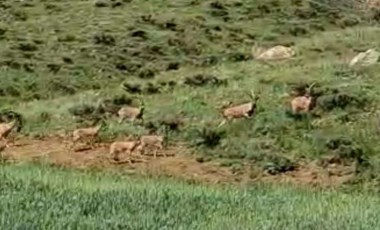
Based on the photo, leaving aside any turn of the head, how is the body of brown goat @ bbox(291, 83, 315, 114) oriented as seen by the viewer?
to the viewer's right

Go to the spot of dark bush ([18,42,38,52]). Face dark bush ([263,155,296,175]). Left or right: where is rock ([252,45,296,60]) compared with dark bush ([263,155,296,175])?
left

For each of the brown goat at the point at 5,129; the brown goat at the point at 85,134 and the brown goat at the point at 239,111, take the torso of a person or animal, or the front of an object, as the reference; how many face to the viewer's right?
3

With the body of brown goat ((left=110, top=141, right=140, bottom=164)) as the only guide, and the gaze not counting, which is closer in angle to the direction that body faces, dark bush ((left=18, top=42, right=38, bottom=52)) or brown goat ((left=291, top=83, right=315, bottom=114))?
the brown goat

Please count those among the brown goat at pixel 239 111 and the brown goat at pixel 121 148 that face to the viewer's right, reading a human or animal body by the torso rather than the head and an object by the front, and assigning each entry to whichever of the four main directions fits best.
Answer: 2

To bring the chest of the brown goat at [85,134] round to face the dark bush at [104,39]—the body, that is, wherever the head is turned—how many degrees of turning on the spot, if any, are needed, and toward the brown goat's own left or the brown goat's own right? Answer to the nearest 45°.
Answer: approximately 90° to the brown goat's own left

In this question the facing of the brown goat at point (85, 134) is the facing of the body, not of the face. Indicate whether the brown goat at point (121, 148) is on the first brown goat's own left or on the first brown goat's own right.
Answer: on the first brown goat's own right

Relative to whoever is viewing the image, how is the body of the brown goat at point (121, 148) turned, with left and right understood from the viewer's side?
facing to the right of the viewer

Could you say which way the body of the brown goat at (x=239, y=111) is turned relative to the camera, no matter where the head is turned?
to the viewer's right

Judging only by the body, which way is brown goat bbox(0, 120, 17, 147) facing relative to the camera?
to the viewer's right

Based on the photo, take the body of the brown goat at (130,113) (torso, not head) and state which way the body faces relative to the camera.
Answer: to the viewer's right

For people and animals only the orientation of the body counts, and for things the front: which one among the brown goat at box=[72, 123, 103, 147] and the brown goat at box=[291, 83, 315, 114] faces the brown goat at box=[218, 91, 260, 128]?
the brown goat at box=[72, 123, 103, 147]

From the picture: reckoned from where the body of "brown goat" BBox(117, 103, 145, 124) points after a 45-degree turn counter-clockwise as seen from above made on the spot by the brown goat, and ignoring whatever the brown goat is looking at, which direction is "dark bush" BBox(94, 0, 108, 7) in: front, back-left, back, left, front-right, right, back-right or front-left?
front-left

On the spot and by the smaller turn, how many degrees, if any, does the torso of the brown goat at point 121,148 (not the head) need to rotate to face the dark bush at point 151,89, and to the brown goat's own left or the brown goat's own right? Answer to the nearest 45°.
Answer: approximately 90° to the brown goat's own left

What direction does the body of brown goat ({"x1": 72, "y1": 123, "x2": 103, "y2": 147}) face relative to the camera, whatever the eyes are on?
to the viewer's right

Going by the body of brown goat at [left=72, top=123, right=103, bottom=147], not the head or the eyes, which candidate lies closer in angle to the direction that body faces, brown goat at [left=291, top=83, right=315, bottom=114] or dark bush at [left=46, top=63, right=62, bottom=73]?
the brown goat
